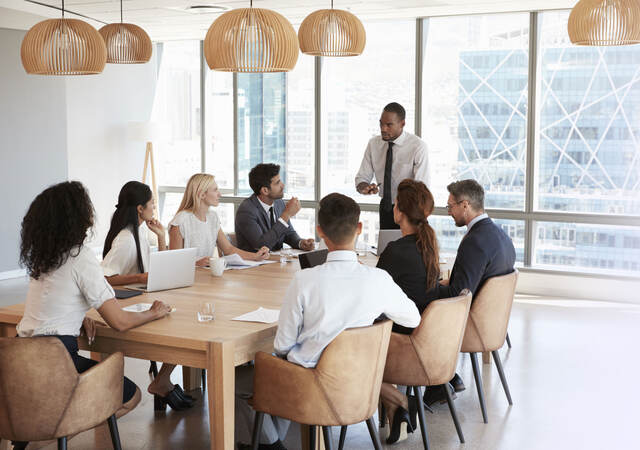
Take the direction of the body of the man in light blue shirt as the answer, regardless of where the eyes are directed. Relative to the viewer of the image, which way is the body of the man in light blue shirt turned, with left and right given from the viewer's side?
facing away from the viewer

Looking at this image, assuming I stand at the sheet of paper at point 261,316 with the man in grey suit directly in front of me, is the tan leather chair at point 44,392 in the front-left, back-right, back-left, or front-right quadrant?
back-left

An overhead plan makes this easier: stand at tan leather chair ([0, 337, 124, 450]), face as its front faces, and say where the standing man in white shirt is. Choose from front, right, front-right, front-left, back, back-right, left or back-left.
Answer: front

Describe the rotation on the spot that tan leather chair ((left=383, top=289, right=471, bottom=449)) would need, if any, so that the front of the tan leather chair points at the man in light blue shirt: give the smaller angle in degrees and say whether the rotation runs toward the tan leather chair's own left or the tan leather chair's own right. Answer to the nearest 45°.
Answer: approximately 90° to the tan leather chair's own left

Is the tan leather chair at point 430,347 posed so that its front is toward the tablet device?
yes

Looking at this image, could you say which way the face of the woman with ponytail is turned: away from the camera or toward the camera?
away from the camera

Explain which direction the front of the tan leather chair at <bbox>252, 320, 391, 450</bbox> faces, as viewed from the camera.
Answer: facing away from the viewer and to the left of the viewer

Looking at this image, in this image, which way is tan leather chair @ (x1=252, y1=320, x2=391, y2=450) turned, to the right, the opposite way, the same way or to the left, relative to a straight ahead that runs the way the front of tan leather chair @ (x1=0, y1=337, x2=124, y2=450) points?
to the left

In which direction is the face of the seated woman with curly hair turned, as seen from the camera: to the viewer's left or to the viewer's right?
to the viewer's right

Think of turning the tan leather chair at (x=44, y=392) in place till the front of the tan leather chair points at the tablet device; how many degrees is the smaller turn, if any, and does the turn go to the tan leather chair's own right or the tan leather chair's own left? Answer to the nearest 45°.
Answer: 0° — it already faces it

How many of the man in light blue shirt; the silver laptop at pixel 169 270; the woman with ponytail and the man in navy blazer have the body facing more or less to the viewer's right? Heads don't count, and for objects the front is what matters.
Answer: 0

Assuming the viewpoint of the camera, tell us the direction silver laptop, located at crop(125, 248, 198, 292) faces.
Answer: facing away from the viewer and to the left of the viewer

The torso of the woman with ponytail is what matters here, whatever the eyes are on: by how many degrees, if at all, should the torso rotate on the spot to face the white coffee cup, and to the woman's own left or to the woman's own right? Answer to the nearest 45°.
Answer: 0° — they already face it

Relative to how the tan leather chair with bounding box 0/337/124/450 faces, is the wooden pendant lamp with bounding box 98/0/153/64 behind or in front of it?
in front

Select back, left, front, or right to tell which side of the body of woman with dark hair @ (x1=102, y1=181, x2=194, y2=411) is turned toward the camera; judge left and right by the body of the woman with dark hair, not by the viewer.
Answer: right

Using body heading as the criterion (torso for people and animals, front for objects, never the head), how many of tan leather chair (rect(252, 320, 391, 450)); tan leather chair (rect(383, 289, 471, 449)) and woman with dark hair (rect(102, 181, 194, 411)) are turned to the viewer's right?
1

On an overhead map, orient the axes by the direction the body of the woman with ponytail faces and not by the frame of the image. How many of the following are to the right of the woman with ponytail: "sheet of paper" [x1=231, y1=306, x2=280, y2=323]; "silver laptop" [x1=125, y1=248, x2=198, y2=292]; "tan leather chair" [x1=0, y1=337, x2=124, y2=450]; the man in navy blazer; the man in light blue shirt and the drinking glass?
1

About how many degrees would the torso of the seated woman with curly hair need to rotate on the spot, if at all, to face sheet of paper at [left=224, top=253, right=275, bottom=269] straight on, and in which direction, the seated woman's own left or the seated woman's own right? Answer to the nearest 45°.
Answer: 0° — they already face it

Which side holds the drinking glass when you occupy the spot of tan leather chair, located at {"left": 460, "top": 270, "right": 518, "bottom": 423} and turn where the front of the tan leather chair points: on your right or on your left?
on your left
